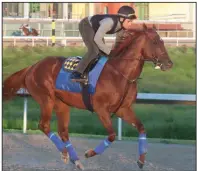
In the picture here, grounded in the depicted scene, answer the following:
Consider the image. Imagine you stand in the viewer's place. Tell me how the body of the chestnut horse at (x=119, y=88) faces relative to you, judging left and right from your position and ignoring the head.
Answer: facing to the right of the viewer

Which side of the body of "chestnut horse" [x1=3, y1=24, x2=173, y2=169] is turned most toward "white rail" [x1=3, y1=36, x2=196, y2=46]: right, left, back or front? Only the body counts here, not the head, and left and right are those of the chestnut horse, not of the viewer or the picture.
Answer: left
